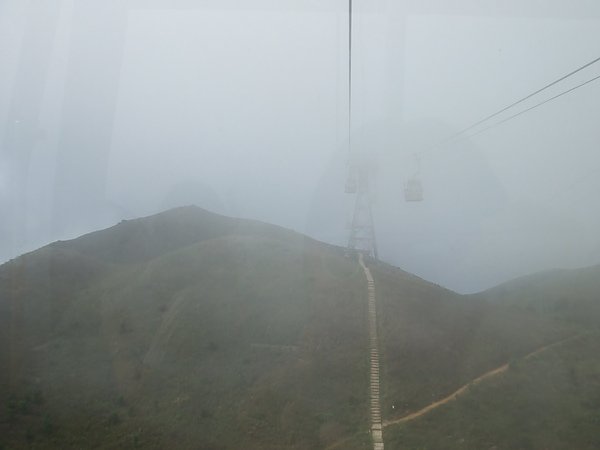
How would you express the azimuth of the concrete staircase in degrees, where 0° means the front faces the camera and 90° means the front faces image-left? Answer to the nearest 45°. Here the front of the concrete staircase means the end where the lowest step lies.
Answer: approximately 0°
